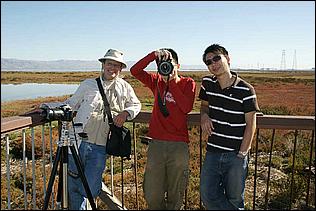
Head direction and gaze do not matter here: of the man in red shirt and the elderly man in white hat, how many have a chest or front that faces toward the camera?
2

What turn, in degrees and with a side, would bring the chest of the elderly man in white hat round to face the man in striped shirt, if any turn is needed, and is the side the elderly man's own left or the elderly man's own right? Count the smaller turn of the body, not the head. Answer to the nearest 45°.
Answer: approximately 45° to the elderly man's own left

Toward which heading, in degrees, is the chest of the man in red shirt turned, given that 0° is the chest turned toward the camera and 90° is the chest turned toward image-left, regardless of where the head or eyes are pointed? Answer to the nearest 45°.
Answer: approximately 0°

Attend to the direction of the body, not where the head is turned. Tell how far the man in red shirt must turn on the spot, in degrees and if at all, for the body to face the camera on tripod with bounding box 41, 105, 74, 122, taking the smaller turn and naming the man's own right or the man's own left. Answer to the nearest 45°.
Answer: approximately 90° to the man's own right

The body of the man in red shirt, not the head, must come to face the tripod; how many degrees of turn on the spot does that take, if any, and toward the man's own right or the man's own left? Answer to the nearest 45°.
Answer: approximately 90° to the man's own right
